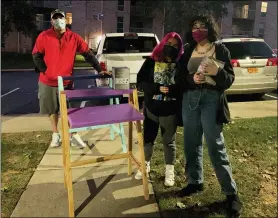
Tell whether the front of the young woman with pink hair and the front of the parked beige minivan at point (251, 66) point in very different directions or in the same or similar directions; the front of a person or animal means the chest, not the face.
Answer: very different directions

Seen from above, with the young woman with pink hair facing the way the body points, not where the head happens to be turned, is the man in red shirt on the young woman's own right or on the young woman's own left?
on the young woman's own right

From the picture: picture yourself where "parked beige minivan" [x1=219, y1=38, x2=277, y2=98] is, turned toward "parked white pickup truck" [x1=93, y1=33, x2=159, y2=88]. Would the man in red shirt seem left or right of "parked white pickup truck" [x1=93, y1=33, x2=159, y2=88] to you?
left

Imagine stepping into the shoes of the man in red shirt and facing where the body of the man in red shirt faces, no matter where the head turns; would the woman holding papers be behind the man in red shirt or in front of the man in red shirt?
in front

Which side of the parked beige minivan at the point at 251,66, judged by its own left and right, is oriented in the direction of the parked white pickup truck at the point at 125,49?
left

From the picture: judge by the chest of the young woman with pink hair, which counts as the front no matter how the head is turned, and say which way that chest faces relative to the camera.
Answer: toward the camera

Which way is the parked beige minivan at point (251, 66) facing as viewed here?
away from the camera

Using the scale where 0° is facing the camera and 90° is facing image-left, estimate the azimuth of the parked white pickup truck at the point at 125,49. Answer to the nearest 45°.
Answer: approximately 180°

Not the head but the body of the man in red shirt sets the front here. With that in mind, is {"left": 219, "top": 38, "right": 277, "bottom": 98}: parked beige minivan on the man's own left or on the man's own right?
on the man's own left

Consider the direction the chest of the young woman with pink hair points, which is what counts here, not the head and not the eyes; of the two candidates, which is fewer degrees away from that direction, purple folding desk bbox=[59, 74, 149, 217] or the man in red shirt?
the purple folding desk

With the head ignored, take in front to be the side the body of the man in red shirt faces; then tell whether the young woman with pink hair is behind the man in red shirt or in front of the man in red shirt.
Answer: in front

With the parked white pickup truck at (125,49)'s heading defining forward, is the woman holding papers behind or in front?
behind

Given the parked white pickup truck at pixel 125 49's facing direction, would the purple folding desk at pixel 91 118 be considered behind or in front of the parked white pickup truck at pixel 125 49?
behind
